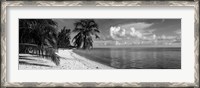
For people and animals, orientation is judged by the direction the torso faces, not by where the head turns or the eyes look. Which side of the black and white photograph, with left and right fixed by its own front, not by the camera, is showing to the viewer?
front
